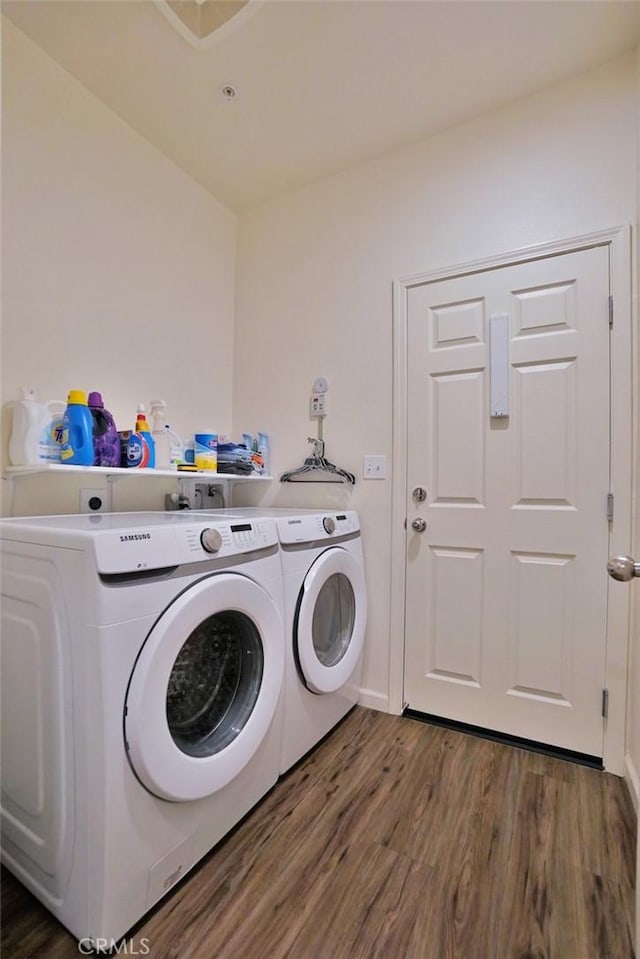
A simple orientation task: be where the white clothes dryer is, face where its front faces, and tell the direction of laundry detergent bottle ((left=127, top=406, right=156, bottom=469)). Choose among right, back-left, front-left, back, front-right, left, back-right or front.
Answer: back-right

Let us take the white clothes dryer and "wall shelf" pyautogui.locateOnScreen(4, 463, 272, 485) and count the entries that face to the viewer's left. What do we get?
0

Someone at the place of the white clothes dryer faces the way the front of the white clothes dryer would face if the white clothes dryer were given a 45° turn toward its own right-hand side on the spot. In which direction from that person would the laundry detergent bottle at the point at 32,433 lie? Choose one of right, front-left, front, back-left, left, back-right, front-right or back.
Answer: right

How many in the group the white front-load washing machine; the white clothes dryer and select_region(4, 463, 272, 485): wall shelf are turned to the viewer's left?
0

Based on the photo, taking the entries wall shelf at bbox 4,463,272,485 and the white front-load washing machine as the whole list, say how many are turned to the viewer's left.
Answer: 0

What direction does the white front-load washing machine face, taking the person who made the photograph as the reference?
facing the viewer and to the right of the viewer

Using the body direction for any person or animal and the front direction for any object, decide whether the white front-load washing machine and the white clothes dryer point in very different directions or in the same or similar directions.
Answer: same or similar directions

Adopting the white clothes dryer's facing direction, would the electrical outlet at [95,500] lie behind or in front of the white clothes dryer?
behind

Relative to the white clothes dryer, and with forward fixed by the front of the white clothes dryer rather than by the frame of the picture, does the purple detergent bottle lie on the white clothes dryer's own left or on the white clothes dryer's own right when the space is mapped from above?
on the white clothes dryer's own right

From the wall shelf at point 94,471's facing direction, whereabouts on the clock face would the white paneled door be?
The white paneled door is roughly at 11 o'clock from the wall shelf.

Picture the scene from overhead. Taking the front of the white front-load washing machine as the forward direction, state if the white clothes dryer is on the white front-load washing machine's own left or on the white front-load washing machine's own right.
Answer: on the white front-load washing machine's own left

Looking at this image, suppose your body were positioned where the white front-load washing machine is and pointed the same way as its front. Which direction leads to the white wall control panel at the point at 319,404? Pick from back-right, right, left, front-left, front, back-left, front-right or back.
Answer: left
